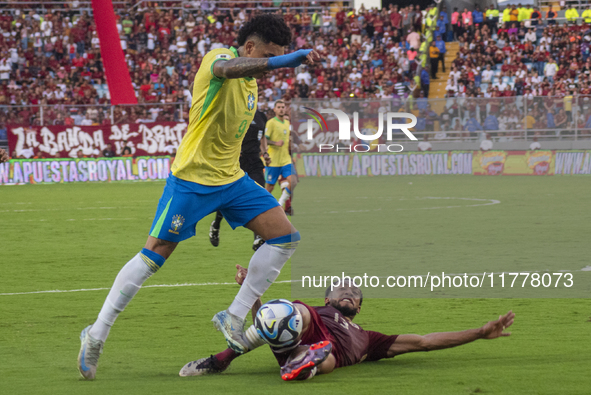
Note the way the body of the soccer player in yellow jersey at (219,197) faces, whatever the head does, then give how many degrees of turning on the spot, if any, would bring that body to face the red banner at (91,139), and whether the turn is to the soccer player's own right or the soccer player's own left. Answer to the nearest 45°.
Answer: approximately 135° to the soccer player's own left

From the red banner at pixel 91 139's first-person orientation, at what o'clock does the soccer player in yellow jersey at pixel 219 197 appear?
The soccer player in yellow jersey is roughly at 12 o'clock from the red banner.

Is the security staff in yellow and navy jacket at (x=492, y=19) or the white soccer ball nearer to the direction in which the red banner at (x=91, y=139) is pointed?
the white soccer ball

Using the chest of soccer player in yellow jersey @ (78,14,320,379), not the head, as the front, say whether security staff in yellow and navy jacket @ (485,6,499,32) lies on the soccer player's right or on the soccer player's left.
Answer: on the soccer player's left

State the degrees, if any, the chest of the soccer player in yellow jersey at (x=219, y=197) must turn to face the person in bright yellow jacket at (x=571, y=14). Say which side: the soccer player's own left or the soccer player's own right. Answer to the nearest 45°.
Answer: approximately 90° to the soccer player's own left

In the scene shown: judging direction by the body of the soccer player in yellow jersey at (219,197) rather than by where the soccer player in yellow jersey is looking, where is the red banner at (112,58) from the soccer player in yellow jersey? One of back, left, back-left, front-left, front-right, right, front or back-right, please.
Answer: back-left

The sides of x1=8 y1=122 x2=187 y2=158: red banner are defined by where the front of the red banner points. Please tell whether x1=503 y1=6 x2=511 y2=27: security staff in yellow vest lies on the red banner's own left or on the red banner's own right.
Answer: on the red banner's own left

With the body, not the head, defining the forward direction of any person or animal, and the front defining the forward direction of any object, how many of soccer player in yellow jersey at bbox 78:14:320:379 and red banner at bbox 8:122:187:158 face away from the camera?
0

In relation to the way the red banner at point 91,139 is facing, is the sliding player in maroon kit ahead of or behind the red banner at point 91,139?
ahead

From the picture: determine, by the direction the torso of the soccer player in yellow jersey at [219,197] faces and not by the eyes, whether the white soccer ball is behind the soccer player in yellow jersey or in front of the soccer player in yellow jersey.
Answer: in front

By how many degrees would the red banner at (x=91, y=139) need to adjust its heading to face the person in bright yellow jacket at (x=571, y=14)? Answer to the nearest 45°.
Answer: approximately 90° to its left

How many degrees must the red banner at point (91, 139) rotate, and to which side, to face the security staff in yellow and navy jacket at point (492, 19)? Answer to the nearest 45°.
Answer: approximately 90° to its left

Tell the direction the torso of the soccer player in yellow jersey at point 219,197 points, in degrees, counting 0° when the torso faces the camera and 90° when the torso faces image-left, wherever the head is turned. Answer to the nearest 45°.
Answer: approximately 315°

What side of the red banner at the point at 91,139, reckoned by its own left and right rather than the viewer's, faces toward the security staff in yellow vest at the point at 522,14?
left
